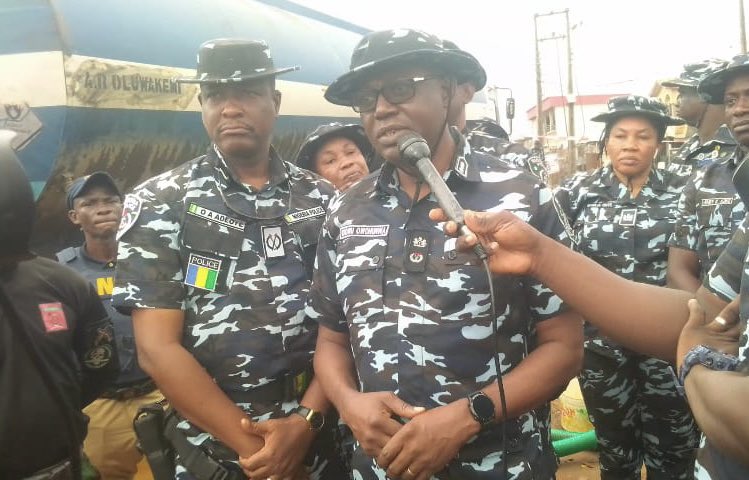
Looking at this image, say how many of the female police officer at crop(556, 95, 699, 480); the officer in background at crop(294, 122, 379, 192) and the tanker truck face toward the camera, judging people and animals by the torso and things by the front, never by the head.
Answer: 2

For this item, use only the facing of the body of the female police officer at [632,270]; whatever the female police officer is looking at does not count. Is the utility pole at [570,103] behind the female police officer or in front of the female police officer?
behind

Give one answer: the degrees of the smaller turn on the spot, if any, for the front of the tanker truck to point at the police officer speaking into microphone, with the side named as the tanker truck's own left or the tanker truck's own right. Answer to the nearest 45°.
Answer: approximately 90° to the tanker truck's own right

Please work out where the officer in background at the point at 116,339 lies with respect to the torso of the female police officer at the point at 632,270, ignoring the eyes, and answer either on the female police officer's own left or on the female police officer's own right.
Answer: on the female police officer's own right

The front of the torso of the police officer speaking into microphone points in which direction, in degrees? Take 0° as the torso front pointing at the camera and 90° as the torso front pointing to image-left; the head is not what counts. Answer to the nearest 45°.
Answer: approximately 45°

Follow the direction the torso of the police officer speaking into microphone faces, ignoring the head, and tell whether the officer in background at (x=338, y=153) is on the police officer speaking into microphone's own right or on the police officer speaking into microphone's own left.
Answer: on the police officer speaking into microphone's own right

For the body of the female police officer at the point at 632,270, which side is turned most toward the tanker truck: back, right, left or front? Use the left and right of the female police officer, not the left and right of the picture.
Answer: right

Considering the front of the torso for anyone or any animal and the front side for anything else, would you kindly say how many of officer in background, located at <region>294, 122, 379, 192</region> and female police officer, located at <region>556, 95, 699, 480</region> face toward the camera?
2

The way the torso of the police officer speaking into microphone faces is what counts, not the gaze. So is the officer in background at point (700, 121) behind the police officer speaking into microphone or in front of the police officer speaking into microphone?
behind
